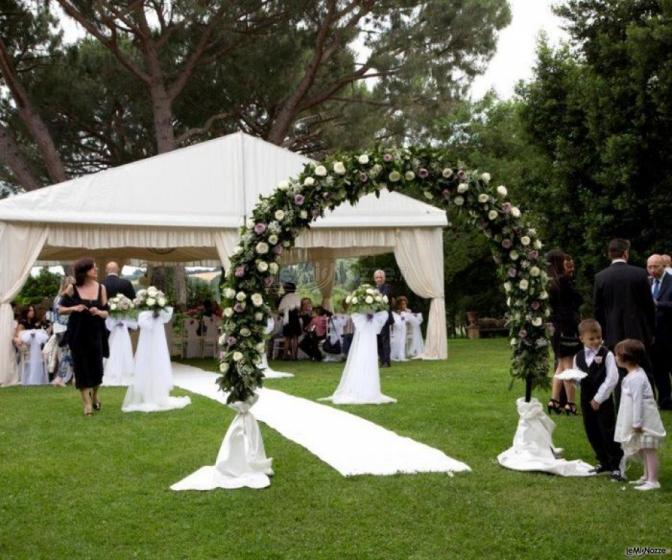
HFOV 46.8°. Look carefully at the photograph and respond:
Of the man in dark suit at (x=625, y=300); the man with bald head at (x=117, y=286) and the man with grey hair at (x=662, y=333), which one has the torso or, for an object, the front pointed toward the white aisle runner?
the man with grey hair at (x=662, y=333)

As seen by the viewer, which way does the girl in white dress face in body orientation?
to the viewer's left

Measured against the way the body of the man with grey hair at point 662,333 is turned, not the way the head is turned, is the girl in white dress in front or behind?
in front

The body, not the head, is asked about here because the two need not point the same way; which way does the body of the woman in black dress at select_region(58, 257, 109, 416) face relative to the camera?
toward the camera

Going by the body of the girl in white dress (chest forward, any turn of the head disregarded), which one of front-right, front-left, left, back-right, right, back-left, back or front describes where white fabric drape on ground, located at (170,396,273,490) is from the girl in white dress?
front

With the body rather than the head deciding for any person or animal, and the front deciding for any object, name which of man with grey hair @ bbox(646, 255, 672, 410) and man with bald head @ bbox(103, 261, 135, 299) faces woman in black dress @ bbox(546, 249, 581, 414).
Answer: man with grey hair @ bbox(646, 255, 672, 410)

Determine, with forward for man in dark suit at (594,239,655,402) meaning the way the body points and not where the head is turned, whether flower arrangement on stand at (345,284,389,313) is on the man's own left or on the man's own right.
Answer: on the man's own left

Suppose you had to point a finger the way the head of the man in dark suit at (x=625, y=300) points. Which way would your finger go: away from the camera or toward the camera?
away from the camera

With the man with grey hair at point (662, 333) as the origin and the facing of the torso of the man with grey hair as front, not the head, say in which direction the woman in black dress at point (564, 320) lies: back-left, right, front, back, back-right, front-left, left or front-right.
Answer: front

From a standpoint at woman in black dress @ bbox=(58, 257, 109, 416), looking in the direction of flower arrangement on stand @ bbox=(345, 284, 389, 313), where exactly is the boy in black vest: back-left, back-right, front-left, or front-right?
front-right

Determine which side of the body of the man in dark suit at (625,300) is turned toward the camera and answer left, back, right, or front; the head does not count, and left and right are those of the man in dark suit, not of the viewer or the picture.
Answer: back
